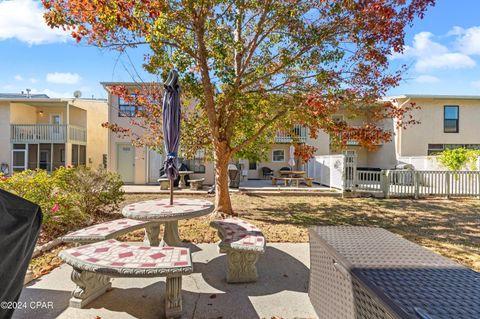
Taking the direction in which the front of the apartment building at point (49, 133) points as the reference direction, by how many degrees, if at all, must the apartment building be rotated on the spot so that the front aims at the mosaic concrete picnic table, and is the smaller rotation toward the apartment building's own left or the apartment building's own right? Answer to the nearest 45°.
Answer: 0° — it already faces it

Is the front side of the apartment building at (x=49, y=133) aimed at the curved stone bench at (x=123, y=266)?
yes

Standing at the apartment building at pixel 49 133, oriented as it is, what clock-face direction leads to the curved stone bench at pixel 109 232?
The curved stone bench is roughly at 12 o'clock from the apartment building.

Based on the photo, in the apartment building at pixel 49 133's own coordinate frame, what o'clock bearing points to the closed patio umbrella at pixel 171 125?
The closed patio umbrella is roughly at 12 o'clock from the apartment building.

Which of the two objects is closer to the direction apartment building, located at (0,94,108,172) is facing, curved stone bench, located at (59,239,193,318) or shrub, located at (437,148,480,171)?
the curved stone bench

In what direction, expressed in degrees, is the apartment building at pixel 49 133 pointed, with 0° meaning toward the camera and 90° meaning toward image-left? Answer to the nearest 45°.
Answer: approximately 0°

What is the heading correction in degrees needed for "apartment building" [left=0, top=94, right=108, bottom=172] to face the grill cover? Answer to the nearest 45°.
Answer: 0° — it already faces it

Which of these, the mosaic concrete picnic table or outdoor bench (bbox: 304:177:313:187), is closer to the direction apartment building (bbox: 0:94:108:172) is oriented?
the mosaic concrete picnic table
